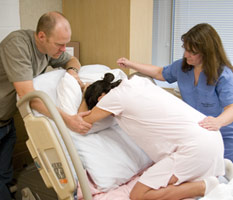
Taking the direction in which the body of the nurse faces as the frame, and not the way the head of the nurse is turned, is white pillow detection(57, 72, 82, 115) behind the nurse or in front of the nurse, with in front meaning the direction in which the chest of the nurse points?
in front

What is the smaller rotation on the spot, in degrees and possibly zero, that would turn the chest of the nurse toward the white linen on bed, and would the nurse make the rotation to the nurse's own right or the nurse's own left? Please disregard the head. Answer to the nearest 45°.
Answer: approximately 45° to the nurse's own left

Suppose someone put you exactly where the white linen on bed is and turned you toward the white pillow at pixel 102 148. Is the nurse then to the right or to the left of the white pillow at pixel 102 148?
right

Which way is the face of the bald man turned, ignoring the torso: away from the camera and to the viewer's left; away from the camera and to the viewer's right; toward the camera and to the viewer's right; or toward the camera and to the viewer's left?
toward the camera and to the viewer's right

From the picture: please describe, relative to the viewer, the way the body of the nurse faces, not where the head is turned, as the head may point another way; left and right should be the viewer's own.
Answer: facing the viewer and to the left of the viewer

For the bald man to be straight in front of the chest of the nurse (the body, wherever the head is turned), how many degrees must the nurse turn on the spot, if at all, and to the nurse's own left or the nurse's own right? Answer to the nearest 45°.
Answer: approximately 45° to the nurse's own right
